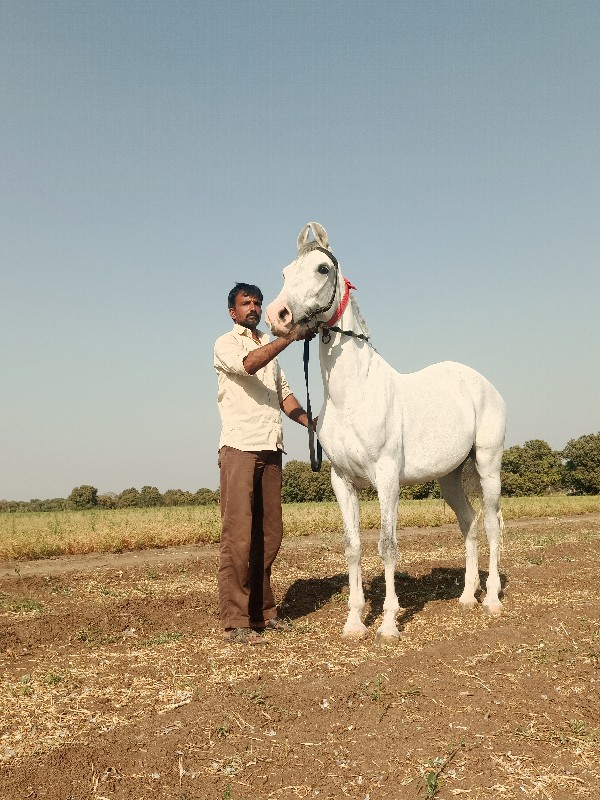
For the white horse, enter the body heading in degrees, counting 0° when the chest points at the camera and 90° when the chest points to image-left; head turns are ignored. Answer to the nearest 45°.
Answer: approximately 45°

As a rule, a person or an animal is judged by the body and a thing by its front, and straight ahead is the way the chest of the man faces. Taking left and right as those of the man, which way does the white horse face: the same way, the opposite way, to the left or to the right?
to the right

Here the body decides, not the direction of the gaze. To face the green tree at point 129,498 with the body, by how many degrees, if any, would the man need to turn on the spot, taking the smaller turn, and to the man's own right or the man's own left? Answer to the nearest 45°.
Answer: approximately 135° to the man's own left

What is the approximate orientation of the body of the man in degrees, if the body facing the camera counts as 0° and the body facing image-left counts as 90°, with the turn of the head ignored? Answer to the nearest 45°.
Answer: approximately 315°

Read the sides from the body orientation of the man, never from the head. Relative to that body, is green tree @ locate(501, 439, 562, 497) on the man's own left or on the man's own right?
on the man's own left

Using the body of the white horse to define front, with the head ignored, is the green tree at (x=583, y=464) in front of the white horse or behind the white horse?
behind

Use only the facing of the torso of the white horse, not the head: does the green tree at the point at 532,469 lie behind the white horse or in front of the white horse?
behind

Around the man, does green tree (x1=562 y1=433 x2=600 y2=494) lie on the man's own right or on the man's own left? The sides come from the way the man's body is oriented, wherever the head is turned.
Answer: on the man's own left
